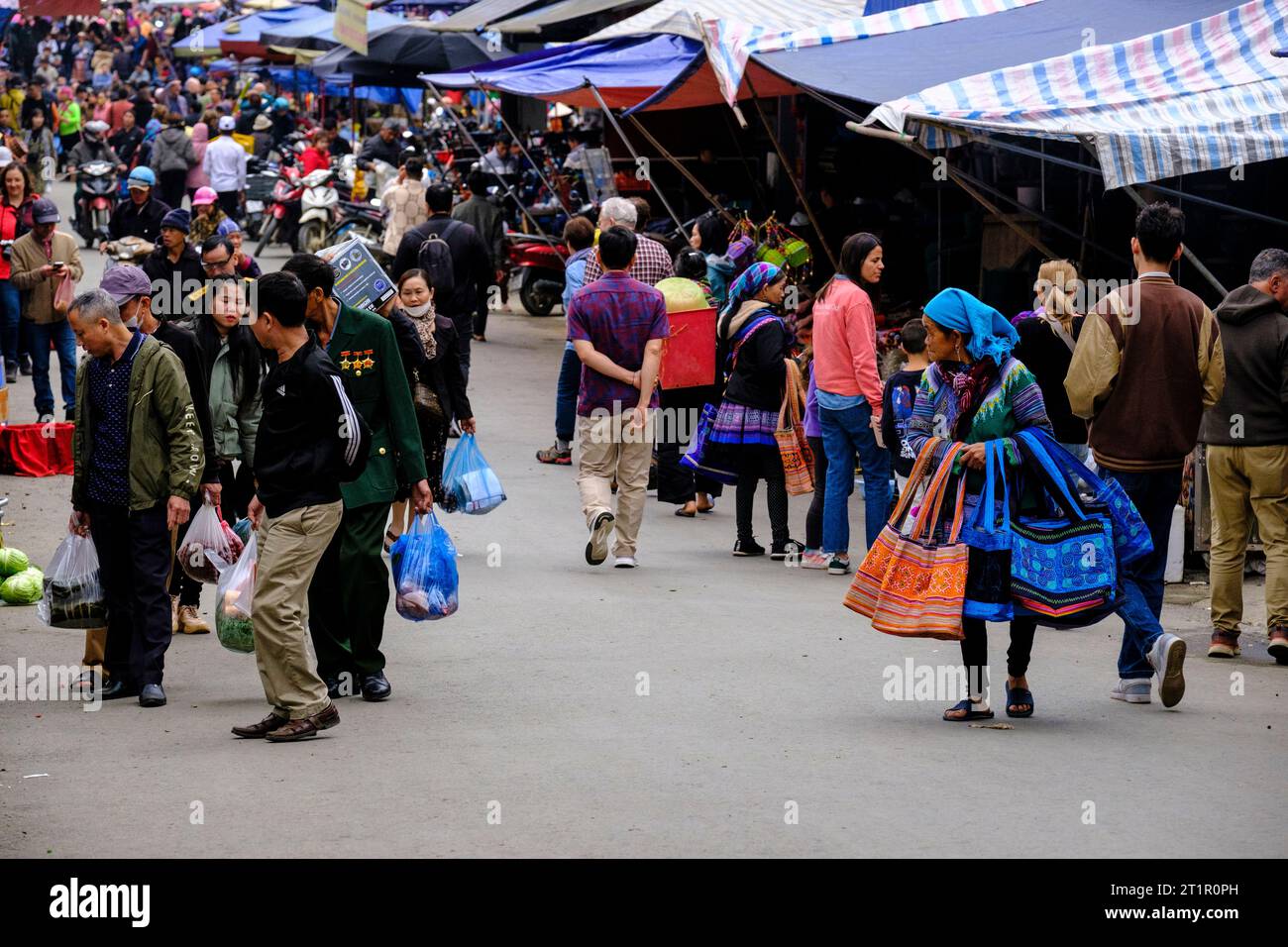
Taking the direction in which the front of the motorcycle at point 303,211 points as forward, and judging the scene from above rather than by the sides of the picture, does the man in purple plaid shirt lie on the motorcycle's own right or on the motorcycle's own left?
on the motorcycle's own left

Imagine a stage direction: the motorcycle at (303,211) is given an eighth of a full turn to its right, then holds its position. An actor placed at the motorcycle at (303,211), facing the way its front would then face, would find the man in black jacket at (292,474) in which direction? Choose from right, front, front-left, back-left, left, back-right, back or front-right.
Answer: left

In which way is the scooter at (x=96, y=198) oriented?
toward the camera

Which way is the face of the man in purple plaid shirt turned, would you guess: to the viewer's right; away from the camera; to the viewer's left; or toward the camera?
away from the camera

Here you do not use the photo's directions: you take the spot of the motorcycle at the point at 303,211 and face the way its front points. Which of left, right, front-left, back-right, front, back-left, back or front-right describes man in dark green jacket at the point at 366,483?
front-left

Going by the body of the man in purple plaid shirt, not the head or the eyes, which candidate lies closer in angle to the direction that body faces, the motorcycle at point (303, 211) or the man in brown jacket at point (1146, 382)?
the motorcycle

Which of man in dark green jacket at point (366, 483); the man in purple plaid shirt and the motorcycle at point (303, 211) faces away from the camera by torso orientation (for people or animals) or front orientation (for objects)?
the man in purple plaid shirt

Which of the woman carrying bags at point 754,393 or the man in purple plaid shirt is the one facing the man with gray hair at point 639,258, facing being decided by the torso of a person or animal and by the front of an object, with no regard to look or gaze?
the man in purple plaid shirt

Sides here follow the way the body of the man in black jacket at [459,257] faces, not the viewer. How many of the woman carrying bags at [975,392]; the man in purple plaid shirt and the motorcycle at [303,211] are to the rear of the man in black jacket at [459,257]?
2

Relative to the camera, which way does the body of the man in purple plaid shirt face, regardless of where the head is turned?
away from the camera

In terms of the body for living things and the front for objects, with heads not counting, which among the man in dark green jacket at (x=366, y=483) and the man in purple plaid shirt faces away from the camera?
the man in purple plaid shirt

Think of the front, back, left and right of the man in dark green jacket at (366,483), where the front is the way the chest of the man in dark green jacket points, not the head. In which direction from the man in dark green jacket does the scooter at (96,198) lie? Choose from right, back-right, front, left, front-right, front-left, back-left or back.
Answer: back-right

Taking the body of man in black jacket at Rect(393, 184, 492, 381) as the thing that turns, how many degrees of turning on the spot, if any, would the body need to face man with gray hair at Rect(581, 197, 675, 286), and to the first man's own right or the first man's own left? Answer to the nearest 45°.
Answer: approximately 135° to the first man's own right

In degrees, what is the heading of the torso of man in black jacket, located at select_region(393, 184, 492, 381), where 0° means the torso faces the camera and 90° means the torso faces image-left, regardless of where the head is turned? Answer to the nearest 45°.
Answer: approximately 180°

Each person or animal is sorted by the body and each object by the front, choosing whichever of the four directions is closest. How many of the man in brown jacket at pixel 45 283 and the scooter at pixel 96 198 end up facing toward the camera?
2
